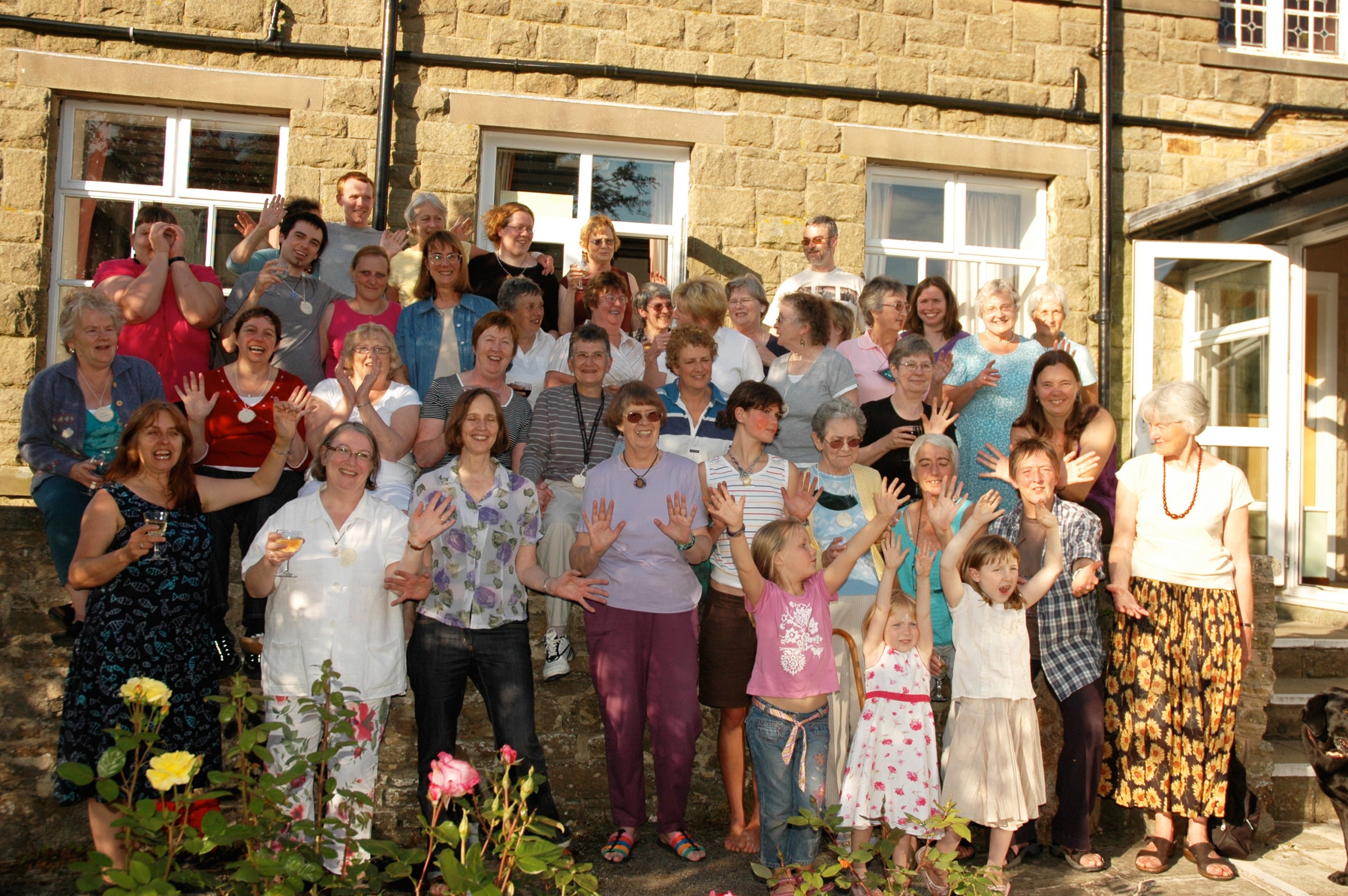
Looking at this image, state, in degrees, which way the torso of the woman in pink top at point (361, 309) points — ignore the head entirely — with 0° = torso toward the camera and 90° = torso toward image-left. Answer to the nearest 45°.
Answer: approximately 0°

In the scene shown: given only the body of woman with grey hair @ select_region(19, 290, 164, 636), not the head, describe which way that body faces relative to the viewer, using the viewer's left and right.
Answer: facing the viewer and to the right of the viewer

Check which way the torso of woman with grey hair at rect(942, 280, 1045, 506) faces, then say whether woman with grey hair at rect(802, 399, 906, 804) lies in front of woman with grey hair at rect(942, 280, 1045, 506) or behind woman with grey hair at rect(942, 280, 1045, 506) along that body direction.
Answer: in front

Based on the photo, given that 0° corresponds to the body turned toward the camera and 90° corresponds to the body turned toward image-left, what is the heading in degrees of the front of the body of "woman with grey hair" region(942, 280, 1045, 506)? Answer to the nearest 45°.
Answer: approximately 0°
